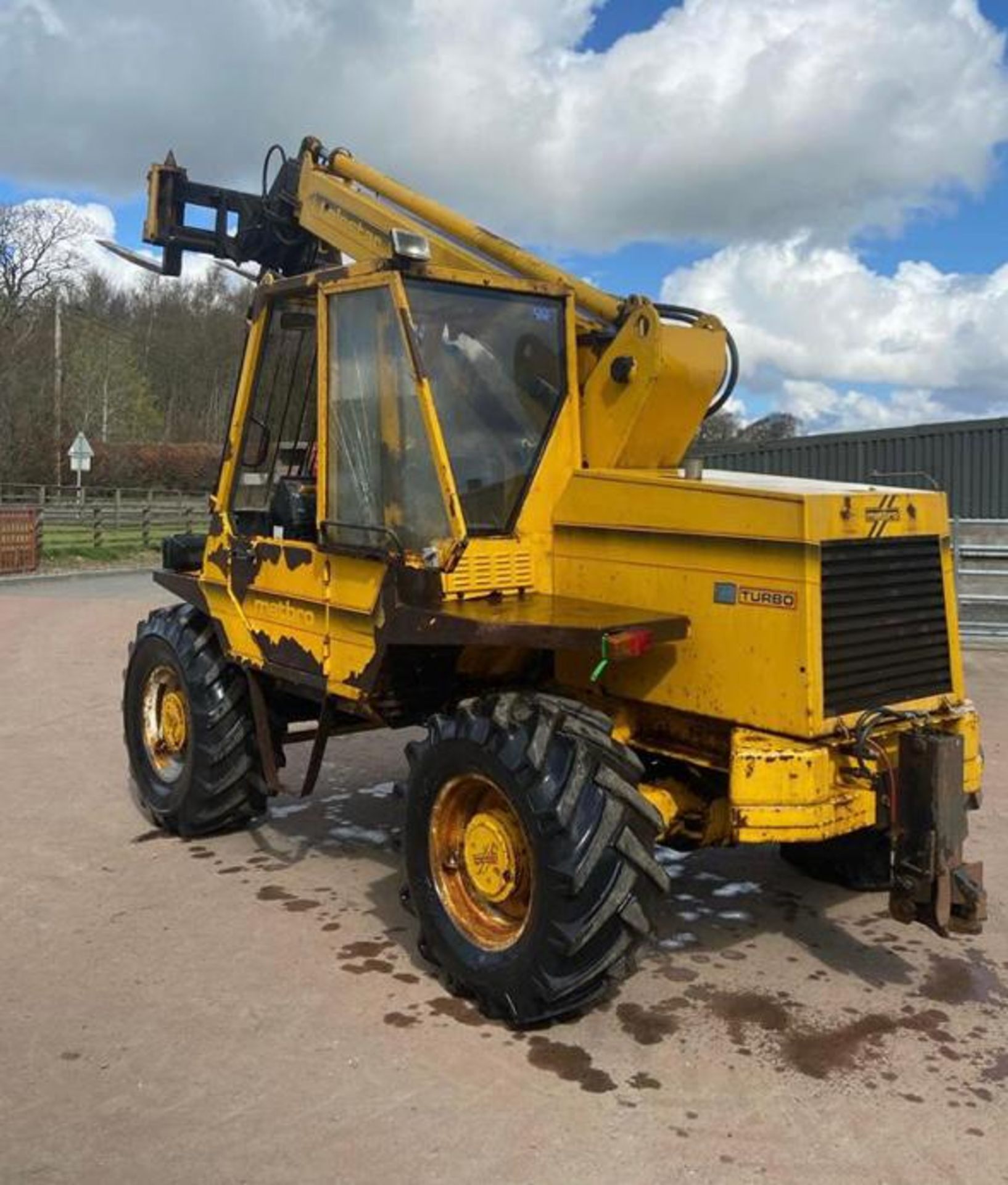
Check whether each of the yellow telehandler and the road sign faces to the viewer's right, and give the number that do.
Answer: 0

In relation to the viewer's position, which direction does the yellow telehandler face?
facing away from the viewer and to the left of the viewer

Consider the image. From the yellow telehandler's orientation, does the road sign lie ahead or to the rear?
ahead

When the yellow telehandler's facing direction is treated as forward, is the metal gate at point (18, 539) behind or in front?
in front
